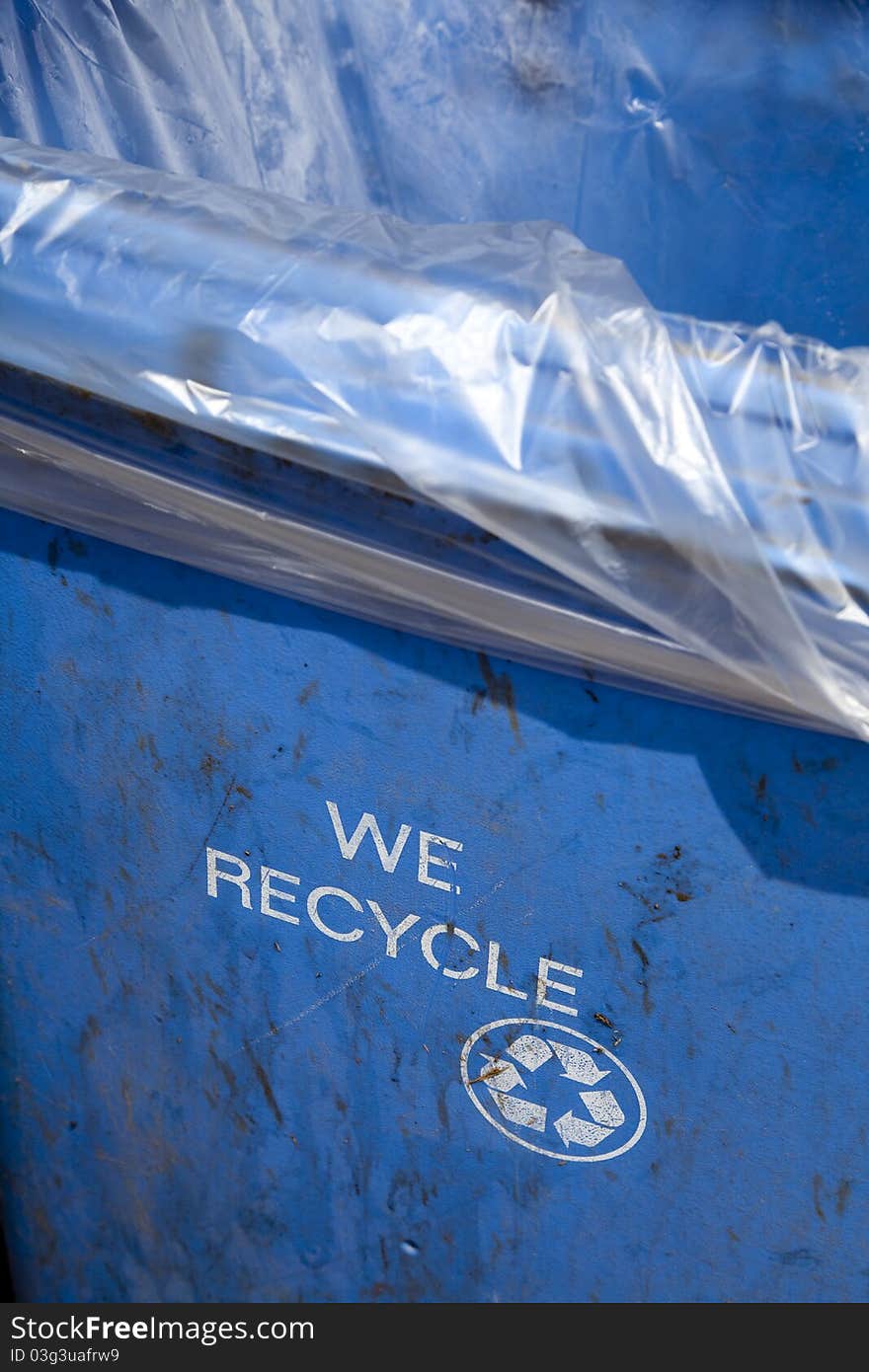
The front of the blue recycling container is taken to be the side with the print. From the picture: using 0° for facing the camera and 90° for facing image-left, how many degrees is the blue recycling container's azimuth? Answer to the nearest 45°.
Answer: approximately 0°
